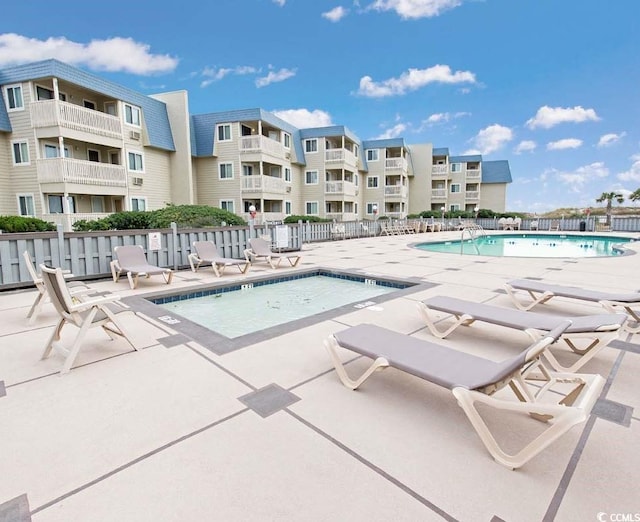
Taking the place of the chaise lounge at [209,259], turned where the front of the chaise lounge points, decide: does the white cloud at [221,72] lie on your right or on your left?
on your left

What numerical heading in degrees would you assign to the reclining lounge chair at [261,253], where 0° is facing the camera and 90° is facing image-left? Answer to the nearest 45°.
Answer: approximately 315°

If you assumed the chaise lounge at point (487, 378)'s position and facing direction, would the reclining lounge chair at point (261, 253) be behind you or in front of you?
in front

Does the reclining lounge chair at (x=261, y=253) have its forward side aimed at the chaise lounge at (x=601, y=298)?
yes

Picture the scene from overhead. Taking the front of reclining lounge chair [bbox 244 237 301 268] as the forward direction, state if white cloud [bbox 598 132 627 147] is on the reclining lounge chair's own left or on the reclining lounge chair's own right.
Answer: on the reclining lounge chair's own left

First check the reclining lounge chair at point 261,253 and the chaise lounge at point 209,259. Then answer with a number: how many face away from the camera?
0

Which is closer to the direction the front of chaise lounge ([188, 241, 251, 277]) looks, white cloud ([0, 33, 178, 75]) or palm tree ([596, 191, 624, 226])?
the palm tree

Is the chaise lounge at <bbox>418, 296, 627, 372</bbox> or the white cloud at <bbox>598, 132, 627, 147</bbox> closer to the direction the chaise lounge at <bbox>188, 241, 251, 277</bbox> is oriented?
the chaise lounge

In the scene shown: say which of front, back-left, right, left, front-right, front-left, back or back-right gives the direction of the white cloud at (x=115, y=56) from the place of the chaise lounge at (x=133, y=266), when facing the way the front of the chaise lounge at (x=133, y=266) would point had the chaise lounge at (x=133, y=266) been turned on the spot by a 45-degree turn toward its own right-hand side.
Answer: back

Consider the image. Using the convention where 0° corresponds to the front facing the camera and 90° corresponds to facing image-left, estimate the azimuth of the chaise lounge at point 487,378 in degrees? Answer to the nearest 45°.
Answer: approximately 135°

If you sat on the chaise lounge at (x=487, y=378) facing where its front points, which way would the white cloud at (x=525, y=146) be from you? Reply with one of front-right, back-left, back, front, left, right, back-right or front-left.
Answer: front-right

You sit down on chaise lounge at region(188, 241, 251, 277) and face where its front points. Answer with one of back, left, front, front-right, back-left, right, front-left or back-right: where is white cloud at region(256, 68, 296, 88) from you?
back-left

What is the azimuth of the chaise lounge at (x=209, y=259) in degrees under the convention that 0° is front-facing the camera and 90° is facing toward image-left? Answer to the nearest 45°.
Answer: approximately 315°

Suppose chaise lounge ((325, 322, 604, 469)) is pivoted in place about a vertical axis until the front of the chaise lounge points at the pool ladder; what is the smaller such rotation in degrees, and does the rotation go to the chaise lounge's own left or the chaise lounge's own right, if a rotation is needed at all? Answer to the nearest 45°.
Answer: approximately 45° to the chaise lounge's own right

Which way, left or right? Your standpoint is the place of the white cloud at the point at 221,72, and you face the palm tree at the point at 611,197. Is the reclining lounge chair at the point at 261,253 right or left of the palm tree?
right

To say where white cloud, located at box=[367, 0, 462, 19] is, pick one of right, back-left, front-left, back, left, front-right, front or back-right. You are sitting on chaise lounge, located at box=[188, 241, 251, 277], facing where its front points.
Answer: left

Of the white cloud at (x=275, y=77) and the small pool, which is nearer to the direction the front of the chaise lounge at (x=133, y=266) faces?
the small pool

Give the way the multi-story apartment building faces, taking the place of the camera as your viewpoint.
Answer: facing the viewer and to the right of the viewer
